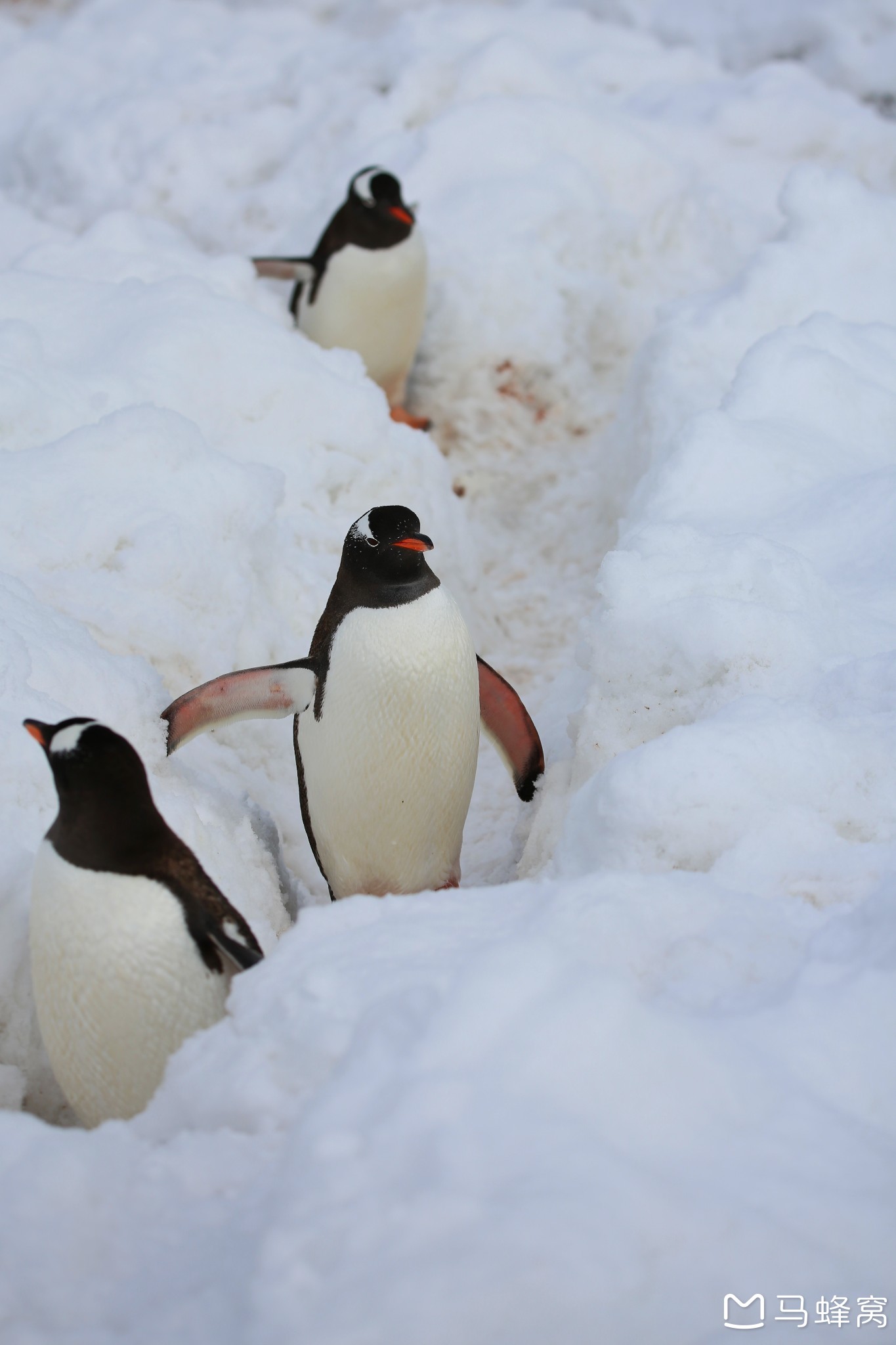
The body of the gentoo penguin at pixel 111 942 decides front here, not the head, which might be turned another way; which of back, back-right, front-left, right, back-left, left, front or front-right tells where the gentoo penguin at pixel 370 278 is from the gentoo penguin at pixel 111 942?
back-right

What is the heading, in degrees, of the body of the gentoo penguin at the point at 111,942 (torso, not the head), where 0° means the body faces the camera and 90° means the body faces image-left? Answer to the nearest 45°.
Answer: approximately 45°

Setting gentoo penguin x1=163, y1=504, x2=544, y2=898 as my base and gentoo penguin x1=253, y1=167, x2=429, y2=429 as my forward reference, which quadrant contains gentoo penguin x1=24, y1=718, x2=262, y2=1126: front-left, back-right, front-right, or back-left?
back-left

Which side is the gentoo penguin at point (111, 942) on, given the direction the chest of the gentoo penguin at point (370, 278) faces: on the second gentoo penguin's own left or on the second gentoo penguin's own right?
on the second gentoo penguin's own right

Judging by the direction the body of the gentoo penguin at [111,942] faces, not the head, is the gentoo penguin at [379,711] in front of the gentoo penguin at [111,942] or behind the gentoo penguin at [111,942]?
behind
